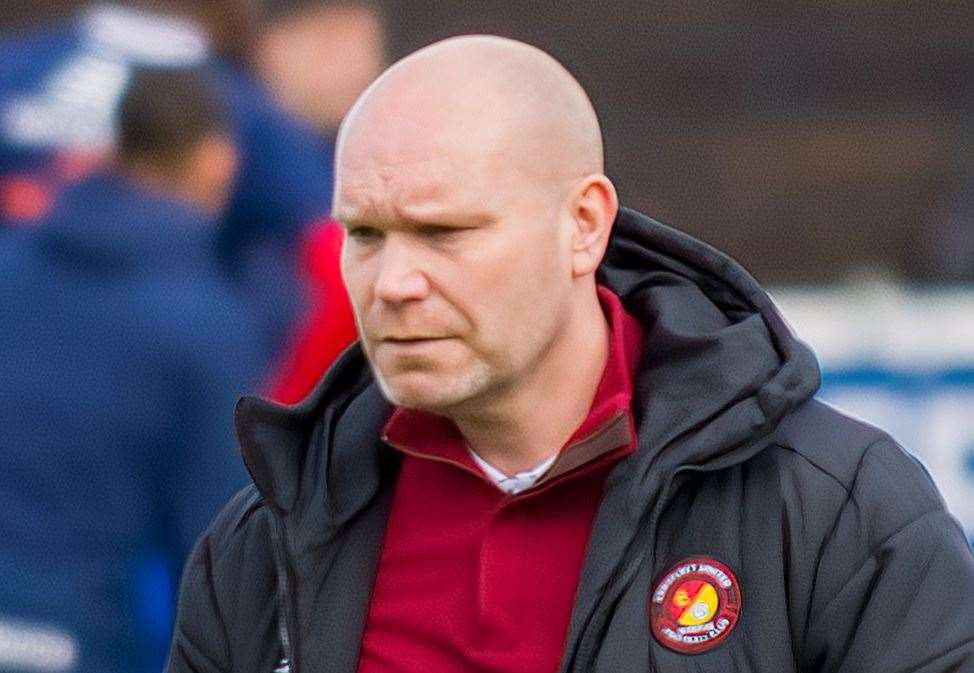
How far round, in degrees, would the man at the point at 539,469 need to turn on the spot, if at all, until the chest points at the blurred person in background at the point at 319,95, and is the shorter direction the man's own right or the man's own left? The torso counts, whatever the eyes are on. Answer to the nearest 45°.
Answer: approximately 135° to the man's own right

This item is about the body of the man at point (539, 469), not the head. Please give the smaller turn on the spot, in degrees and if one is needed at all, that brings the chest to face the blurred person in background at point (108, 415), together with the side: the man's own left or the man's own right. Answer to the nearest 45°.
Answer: approximately 90° to the man's own right

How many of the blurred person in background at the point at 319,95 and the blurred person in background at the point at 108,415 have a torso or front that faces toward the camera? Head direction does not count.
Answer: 1

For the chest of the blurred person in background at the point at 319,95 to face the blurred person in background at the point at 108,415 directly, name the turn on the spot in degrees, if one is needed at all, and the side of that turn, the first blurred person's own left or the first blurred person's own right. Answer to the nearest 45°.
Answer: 0° — they already face them

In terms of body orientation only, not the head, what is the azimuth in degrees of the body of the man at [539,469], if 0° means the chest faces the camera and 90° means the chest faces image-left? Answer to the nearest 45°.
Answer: approximately 45°

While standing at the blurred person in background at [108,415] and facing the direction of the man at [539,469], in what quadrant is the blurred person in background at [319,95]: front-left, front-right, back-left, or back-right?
back-left

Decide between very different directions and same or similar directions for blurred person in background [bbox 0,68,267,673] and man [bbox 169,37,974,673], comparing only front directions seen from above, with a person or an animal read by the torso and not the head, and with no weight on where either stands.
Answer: very different directions

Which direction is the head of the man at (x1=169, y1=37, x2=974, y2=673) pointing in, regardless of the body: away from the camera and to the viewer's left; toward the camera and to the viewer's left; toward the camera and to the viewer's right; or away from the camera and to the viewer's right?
toward the camera and to the viewer's left

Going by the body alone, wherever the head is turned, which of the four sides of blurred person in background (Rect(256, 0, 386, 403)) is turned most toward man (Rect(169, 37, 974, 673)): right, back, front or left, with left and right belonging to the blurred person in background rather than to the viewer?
front

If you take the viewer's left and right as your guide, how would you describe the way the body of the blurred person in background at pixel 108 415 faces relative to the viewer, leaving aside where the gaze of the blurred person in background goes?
facing away from the viewer and to the right of the viewer

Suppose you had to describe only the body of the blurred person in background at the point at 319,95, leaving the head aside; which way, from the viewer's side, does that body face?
toward the camera

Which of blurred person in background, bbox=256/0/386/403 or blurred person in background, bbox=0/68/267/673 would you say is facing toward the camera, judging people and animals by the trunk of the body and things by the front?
blurred person in background, bbox=256/0/386/403
